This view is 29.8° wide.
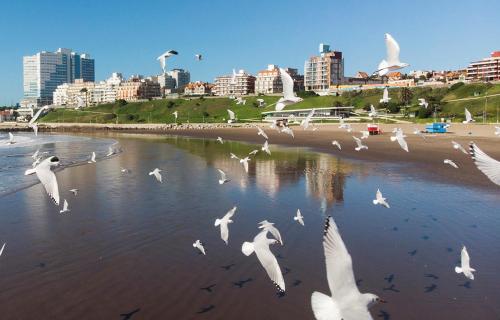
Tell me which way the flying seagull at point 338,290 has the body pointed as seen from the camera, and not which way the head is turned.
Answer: to the viewer's right

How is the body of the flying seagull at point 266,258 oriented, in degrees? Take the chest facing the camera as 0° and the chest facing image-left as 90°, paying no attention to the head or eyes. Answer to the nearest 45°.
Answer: approximately 270°

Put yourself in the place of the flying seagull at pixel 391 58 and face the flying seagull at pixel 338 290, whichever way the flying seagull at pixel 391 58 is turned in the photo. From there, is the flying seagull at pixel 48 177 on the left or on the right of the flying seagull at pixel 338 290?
right

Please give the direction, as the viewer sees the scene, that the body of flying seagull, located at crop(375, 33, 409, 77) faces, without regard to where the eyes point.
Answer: to the viewer's right

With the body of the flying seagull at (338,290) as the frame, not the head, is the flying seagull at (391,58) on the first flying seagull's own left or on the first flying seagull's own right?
on the first flying seagull's own left

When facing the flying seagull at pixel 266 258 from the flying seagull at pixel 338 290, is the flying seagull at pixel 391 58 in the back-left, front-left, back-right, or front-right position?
front-right
